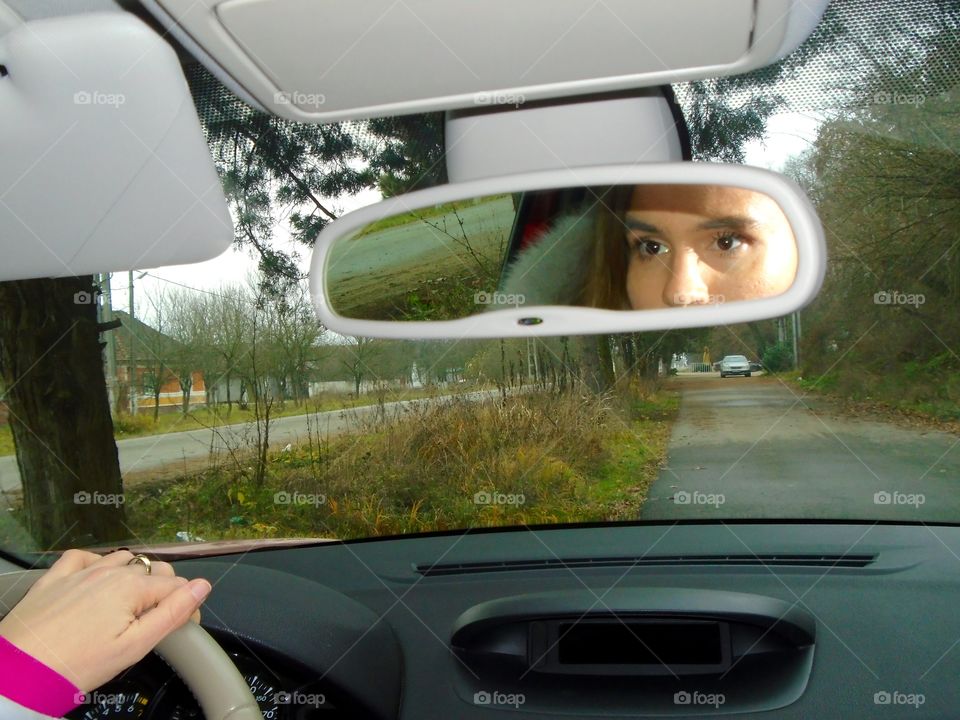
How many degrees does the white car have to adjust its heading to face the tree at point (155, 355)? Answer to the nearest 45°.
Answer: approximately 45° to its right

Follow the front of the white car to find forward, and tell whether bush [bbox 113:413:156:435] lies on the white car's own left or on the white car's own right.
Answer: on the white car's own right

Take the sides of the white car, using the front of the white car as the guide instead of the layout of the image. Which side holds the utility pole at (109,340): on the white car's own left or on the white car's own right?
on the white car's own right

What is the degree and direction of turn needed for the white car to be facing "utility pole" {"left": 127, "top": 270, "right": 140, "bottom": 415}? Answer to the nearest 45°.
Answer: approximately 45° to its right

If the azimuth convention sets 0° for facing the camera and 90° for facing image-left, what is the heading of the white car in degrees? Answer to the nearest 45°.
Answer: approximately 0°

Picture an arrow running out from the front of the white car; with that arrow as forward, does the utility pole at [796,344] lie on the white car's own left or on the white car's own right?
on the white car's own left

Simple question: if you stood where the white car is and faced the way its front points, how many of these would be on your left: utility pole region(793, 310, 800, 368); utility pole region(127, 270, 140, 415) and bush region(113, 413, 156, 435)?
1
